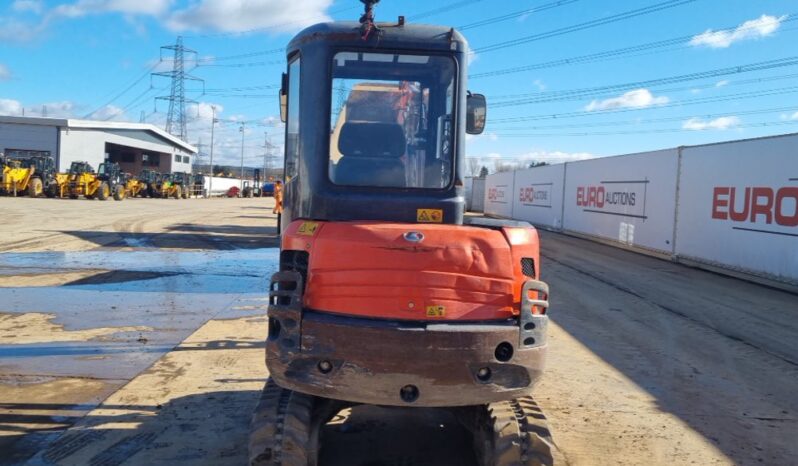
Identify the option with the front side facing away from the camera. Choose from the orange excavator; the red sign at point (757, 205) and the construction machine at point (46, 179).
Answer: the orange excavator

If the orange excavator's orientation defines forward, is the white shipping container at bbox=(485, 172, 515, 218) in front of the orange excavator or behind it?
in front

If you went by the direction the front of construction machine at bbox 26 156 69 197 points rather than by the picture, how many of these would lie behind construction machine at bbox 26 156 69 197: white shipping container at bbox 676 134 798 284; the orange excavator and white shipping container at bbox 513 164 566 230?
0

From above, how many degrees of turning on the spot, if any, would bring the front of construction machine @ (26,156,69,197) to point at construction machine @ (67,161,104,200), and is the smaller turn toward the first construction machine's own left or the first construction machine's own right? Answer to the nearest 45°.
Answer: approximately 45° to the first construction machine's own left

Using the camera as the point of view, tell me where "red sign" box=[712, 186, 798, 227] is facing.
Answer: facing the viewer and to the left of the viewer

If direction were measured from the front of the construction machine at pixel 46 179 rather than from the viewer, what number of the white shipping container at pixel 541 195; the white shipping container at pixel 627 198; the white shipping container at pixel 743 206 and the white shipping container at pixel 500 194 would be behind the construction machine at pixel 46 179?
0

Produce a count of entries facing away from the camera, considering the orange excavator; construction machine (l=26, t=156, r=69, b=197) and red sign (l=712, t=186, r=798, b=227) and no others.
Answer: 1

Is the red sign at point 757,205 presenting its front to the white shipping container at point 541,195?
no

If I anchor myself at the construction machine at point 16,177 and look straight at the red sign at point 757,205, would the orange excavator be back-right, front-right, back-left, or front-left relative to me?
front-right

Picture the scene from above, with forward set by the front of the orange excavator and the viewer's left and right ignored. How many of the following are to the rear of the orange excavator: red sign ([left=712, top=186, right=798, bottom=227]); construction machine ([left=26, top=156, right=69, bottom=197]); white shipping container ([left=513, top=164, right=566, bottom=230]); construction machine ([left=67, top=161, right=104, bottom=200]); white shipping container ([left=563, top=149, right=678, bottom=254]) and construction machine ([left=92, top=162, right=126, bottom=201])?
0

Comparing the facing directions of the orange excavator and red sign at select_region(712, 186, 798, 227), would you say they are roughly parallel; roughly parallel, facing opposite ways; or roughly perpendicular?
roughly perpendicular

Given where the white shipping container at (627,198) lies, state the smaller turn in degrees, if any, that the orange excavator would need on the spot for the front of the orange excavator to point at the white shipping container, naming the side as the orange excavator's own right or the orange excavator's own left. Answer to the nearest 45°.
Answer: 0° — it already faces it

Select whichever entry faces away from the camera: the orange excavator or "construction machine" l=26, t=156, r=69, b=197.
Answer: the orange excavator

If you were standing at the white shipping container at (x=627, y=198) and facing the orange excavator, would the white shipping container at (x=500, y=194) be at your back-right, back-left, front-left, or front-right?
back-right

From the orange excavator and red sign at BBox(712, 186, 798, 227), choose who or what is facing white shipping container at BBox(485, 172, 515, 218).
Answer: the orange excavator

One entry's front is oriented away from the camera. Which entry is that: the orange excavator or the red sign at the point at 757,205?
the orange excavator

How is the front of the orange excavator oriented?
away from the camera

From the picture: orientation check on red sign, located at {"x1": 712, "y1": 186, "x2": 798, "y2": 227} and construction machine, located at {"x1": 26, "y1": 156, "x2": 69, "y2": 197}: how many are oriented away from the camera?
0

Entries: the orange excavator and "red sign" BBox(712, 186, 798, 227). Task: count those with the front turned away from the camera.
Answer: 1

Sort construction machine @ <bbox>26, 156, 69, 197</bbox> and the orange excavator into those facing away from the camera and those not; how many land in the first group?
1

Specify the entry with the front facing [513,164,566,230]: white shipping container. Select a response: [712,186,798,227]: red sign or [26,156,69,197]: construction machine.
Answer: the construction machine

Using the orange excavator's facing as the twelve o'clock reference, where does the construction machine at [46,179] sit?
The construction machine is roughly at 11 o'clock from the orange excavator.
